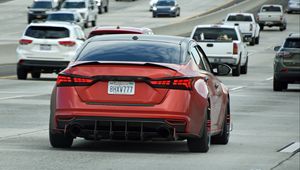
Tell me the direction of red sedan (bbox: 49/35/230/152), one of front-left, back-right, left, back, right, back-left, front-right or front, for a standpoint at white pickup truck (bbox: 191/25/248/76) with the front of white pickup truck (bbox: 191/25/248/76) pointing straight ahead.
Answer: back

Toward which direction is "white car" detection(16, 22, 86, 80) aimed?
away from the camera

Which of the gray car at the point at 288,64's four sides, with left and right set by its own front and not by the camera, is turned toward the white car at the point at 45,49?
left

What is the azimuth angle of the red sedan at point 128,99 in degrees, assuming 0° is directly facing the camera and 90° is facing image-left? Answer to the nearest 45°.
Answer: approximately 180°

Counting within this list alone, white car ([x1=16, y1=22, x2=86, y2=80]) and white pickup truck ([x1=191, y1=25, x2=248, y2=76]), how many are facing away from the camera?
2

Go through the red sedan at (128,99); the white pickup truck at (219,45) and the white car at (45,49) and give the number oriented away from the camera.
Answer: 3

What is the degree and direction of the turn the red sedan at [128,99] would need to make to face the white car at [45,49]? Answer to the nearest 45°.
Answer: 0° — it already faces it

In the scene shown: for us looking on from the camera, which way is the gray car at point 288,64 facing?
facing away from the viewer

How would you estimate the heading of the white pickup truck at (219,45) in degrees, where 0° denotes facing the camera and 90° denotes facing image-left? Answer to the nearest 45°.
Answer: approximately 180°

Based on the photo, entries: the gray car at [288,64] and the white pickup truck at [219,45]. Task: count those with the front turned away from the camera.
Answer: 2
